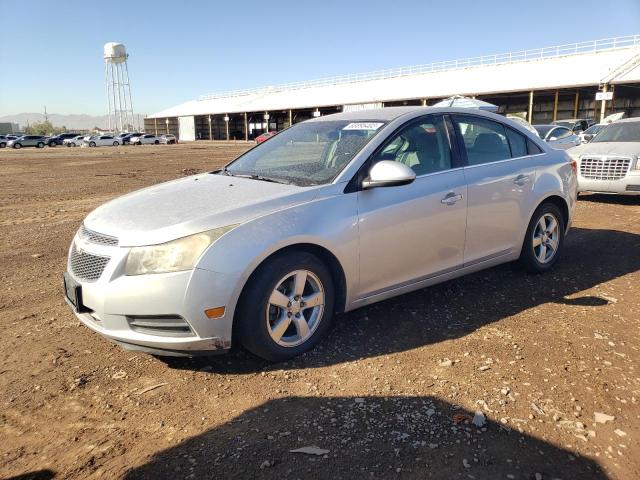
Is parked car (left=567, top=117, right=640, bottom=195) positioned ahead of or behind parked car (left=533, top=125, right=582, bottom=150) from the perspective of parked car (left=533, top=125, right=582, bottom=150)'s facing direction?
ahead

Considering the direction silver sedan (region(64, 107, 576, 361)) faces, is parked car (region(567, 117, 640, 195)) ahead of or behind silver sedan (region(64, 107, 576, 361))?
behind

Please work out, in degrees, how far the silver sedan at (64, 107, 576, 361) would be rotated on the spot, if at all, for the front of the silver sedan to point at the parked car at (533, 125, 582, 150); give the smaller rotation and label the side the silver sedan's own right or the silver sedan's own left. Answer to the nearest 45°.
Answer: approximately 180°

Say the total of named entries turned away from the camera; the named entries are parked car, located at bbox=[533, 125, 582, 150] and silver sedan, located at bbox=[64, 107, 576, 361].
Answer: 0

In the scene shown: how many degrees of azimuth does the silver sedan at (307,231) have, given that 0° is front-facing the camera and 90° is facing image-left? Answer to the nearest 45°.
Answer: approximately 45°

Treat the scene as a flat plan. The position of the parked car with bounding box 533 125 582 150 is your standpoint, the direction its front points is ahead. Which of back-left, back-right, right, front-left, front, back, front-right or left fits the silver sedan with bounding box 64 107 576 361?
front-right
